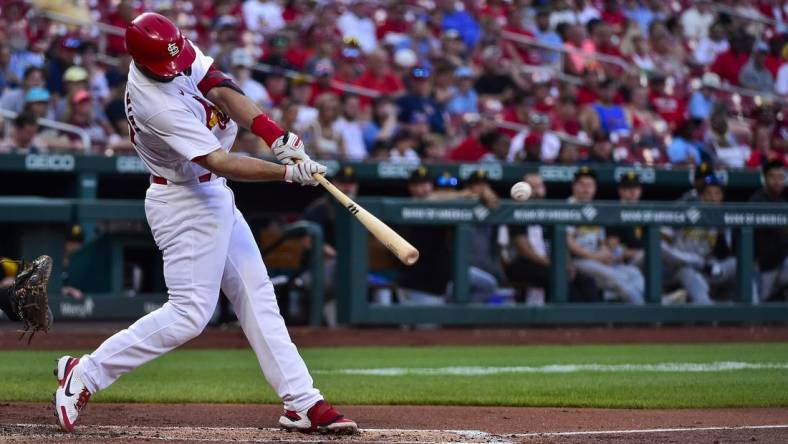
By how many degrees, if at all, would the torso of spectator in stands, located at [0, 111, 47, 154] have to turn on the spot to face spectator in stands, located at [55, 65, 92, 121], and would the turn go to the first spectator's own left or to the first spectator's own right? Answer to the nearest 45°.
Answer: approximately 135° to the first spectator's own left

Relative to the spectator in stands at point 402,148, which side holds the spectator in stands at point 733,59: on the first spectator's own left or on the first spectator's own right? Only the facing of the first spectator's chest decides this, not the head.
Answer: on the first spectator's own left

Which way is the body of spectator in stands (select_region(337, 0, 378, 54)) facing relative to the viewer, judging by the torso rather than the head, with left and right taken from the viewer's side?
facing the viewer

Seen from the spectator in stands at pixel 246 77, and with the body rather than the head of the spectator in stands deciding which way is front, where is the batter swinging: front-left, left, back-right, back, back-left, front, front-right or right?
front

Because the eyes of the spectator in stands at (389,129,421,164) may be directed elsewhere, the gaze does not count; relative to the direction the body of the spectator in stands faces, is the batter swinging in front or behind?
in front

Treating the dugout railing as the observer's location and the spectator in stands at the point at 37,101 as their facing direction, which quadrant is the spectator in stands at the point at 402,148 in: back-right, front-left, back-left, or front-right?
front-right

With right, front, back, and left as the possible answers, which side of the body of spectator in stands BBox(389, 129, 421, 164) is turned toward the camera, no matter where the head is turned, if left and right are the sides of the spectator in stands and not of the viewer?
front

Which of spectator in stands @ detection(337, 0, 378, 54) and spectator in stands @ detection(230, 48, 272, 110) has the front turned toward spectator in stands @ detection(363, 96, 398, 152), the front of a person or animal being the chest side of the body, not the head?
spectator in stands @ detection(337, 0, 378, 54)

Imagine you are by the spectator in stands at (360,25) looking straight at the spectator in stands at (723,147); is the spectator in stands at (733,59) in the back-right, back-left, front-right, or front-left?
front-left

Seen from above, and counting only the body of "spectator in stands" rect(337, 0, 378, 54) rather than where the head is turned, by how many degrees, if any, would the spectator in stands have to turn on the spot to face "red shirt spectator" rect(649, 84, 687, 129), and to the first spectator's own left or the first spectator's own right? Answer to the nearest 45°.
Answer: approximately 90° to the first spectator's own left

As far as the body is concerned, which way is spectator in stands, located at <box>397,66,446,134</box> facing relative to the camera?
toward the camera

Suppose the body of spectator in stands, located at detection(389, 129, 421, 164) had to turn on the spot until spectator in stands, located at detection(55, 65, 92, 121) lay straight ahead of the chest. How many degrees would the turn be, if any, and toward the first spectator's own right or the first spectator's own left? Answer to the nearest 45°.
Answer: approximately 90° to the first spectator's own right

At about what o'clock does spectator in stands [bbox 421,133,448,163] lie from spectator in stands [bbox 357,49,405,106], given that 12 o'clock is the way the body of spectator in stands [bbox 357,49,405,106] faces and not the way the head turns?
spectator in stands [bbox 421,133,448,163] is roughly at 11 o'clock from spectator in stands [bbox 357,49,405,106].

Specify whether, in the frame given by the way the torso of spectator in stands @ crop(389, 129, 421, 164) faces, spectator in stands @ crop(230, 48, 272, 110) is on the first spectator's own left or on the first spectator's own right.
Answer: on the first spectator's own right

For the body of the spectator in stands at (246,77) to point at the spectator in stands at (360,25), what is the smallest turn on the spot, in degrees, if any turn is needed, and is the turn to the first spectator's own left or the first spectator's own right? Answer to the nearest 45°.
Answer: approximately 135° to the first spectator's own left
